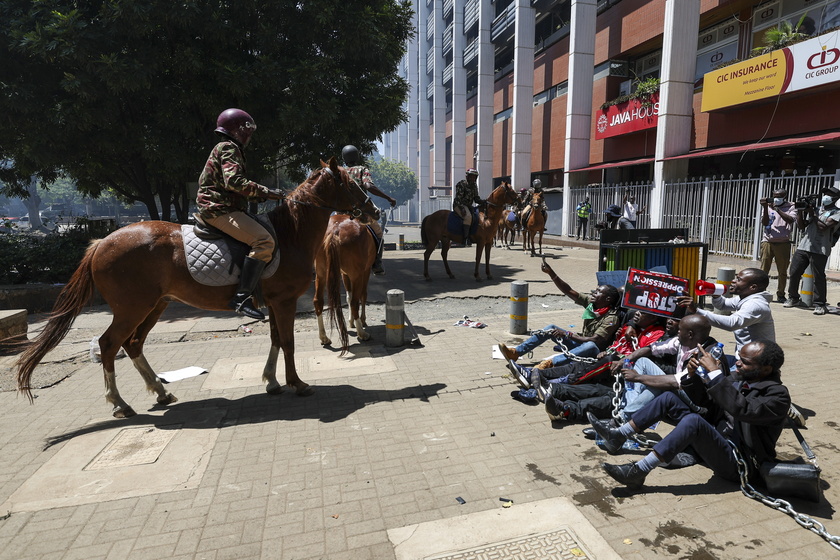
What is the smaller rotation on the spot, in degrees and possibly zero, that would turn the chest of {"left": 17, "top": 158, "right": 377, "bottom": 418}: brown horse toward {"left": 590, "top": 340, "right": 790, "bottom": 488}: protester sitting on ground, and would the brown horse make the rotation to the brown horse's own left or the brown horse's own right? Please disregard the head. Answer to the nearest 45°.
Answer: approximately 45° to the brown horse's own right

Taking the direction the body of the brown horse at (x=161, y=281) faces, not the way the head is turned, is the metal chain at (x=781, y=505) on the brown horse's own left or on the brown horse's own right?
on the brown horse's own right

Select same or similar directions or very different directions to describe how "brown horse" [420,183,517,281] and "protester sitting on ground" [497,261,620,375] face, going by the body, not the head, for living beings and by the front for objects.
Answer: very different directions

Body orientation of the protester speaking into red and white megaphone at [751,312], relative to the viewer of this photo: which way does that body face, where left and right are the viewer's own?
facing to the left of the viewer

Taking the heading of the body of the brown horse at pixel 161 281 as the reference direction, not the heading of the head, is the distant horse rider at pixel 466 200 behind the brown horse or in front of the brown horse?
in front

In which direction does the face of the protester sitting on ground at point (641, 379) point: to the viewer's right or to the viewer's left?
to the viewer's left

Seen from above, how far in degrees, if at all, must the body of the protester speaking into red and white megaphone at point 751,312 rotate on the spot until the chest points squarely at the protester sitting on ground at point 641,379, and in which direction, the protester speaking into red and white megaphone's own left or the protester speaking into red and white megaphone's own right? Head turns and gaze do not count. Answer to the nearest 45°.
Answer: approximately 45° to the protester speaking into red and white megaphone's own left

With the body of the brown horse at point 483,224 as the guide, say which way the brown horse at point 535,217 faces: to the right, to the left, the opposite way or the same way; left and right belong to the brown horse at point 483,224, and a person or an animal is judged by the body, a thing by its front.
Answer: to the right

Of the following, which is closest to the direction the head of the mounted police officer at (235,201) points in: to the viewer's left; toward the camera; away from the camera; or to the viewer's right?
to the viewer's right

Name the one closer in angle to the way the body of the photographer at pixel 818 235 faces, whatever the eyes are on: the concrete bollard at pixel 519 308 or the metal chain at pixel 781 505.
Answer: the concrete bollard

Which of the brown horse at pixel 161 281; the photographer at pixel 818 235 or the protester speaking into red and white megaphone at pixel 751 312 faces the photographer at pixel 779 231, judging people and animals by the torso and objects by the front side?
the brown horse

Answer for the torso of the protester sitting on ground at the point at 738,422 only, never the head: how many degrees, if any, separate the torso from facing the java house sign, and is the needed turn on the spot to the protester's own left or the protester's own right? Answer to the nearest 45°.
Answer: approximately 90° to the protester's own right

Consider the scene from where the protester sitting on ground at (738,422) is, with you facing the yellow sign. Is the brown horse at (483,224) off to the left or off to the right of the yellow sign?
left

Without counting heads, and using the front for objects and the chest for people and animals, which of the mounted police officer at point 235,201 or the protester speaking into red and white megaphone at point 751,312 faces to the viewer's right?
the mounted police officer

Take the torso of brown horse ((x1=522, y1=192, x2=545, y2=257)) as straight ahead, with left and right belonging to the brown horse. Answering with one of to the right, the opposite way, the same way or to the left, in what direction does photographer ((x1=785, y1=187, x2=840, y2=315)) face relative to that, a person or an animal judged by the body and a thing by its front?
to the right

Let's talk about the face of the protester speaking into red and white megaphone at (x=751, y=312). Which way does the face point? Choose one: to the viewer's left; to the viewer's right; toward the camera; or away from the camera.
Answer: to the viewer's left

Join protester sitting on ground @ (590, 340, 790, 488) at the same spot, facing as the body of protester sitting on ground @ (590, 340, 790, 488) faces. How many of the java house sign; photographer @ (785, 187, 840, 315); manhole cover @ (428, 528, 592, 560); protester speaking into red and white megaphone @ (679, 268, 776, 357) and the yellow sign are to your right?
4
